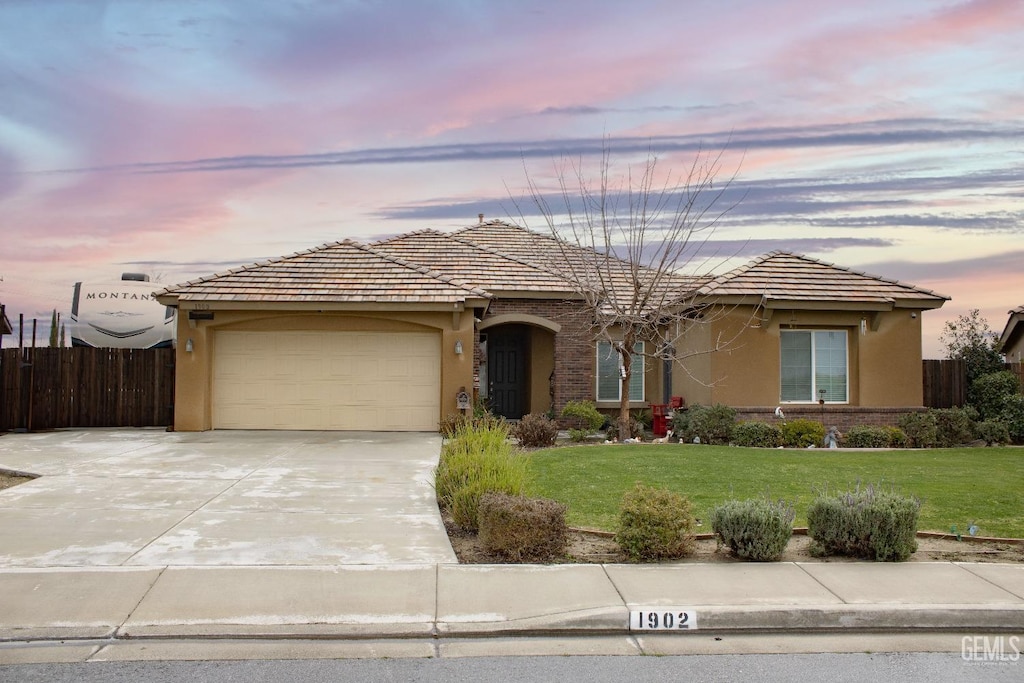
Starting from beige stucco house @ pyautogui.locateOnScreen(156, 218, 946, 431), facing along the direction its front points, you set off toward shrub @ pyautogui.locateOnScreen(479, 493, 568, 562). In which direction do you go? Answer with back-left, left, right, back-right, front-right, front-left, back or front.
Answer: front

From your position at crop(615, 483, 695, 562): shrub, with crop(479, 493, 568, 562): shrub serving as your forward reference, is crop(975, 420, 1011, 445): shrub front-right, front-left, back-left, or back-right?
back-right

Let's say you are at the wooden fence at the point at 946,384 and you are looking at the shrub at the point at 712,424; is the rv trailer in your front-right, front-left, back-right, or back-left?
front-right

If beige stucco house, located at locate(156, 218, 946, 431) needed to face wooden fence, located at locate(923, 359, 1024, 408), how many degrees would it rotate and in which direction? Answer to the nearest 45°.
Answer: approximately 90° to its left

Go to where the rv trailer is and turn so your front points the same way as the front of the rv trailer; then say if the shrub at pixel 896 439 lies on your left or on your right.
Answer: on your left

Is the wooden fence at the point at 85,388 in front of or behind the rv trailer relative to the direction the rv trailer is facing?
in front

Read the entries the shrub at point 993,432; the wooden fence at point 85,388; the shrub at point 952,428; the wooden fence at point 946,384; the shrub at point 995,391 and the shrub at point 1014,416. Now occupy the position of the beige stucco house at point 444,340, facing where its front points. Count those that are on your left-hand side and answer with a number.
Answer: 5

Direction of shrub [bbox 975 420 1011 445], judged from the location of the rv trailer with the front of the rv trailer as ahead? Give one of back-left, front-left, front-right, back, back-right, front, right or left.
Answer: front-left

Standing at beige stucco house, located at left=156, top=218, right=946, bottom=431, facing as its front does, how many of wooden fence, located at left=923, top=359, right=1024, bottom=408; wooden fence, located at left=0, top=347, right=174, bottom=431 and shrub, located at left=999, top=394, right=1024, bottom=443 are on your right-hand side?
1

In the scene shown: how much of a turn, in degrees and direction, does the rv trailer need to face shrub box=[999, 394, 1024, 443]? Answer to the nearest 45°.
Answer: approximately 45° to its left

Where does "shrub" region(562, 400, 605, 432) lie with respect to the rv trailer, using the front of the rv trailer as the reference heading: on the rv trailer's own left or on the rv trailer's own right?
on the rv trailer's own left

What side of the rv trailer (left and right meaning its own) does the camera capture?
front

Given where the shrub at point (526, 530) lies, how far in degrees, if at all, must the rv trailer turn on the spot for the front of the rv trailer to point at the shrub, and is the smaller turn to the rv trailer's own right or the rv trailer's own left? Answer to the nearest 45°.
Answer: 0° — it already faces it

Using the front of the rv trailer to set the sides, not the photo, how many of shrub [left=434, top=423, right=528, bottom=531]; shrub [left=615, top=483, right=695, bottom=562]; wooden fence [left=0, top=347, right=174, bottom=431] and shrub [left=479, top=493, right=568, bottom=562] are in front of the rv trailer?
4

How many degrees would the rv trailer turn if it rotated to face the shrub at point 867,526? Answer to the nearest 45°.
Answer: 0° — it already faces it

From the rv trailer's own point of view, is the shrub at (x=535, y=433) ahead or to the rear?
ahead

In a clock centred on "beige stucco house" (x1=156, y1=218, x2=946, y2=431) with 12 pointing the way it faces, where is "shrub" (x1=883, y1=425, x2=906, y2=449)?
The shrub is roughly at 9 o'clock from the beige stucco house.
